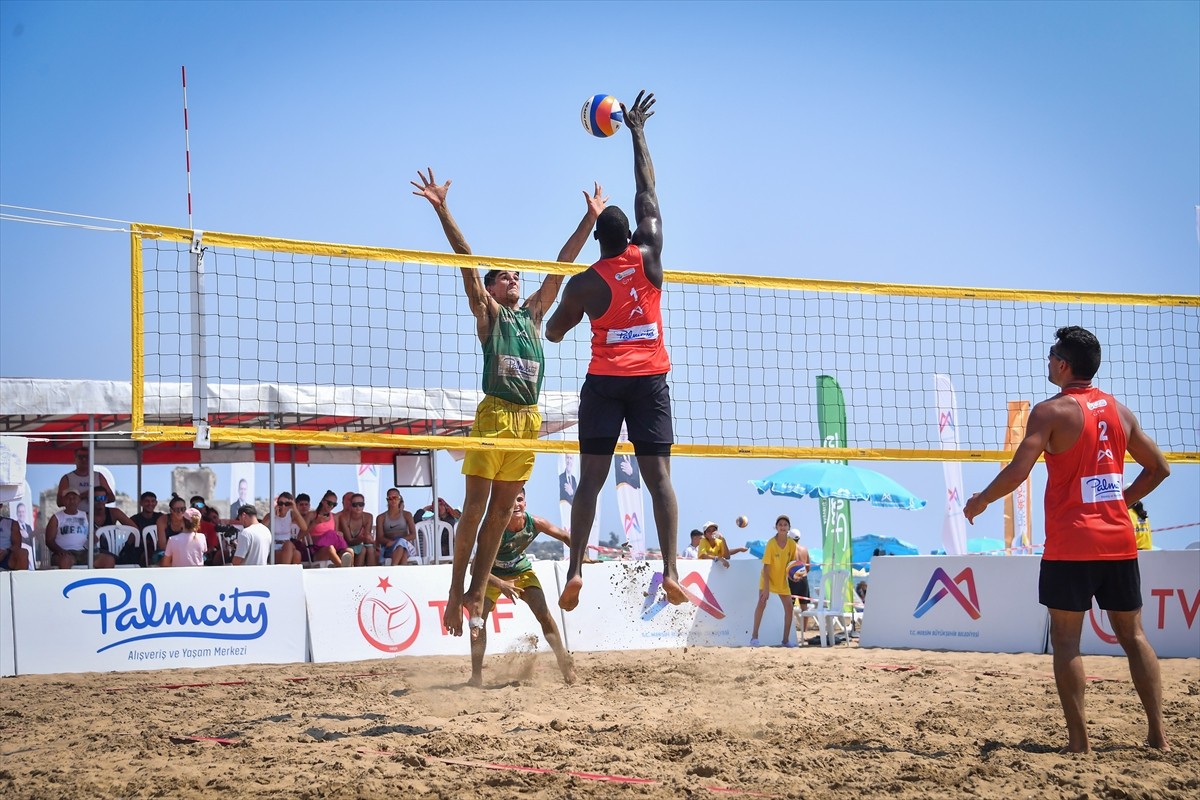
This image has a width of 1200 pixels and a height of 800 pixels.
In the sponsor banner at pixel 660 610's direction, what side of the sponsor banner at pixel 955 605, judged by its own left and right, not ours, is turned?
right

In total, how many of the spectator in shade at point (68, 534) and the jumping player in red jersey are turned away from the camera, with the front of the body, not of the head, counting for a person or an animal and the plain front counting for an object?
1

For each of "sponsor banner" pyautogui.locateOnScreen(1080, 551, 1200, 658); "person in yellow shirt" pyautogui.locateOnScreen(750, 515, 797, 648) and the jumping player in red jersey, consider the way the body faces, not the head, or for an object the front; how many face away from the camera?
1

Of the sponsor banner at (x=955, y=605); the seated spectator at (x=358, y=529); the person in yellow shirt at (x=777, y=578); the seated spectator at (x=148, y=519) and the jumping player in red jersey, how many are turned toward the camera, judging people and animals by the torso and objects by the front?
4

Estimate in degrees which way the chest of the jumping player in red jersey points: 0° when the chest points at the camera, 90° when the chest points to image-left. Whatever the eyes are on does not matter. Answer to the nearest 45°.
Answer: approximately 180°

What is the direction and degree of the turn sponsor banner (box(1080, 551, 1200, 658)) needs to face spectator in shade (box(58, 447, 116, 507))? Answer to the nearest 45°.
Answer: approximately 90° to its right

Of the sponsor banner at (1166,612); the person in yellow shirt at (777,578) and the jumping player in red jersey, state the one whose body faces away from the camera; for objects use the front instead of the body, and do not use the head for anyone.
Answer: the jumping player in red jersey

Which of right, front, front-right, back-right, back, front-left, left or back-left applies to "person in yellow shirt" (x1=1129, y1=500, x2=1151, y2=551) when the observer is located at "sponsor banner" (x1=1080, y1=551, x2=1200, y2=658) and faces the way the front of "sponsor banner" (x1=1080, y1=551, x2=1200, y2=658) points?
back
